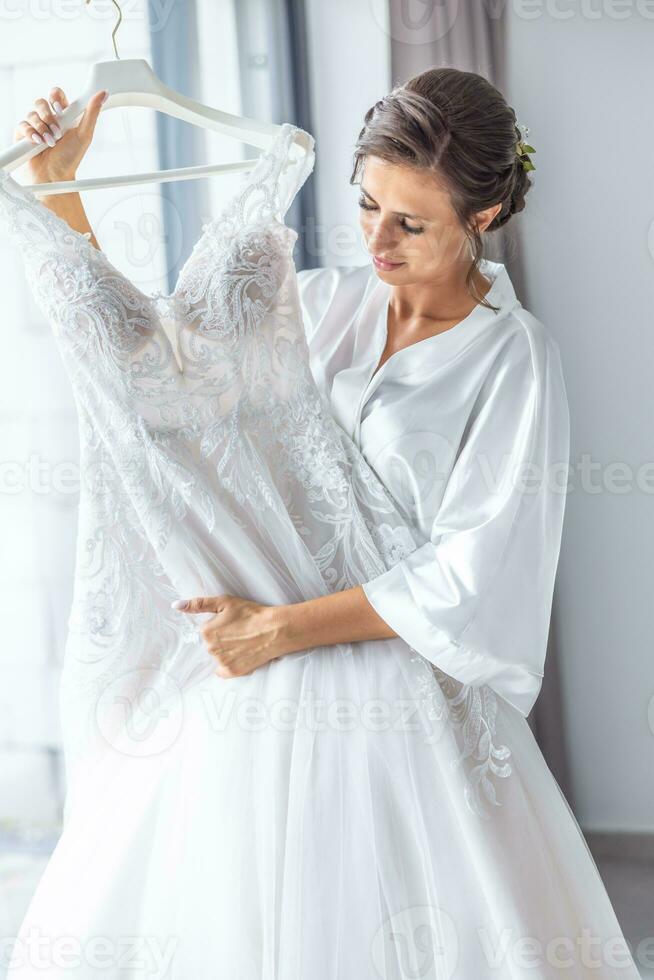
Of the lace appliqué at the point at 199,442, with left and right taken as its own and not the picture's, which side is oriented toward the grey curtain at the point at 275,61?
back

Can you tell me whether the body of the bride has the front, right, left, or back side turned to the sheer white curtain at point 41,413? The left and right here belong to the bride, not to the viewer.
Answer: right

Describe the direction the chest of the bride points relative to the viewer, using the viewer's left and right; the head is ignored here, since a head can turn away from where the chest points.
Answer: facing the viewer and to the left of the viewer

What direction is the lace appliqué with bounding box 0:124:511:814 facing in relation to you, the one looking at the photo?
facing the viewer

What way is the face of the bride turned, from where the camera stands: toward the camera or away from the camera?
toward the camera

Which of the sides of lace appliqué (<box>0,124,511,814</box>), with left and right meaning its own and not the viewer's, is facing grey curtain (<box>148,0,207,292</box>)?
back
